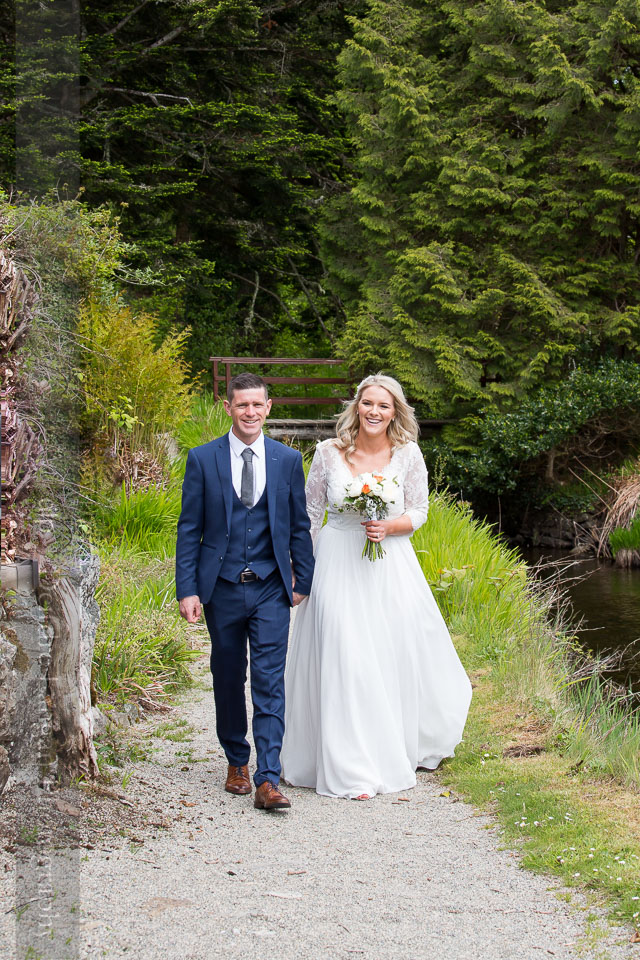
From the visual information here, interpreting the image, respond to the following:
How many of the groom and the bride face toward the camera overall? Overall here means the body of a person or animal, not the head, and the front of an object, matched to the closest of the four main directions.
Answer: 2

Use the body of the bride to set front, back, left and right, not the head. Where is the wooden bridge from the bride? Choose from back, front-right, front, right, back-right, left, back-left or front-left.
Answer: back

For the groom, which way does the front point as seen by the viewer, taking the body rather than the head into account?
toward the camera

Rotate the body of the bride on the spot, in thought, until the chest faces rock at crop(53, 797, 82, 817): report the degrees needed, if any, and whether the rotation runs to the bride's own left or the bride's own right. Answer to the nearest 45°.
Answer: approximately 45° to the bride's own right

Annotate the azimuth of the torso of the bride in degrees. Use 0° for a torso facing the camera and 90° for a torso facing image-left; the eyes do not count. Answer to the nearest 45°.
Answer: approximately 0°

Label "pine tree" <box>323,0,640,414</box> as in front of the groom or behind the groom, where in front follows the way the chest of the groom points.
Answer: behind

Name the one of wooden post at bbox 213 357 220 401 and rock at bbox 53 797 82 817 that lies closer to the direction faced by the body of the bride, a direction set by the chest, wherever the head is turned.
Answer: the rock

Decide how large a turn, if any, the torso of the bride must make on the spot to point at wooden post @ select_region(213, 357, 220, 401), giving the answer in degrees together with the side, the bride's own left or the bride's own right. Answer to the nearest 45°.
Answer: approximately 180°

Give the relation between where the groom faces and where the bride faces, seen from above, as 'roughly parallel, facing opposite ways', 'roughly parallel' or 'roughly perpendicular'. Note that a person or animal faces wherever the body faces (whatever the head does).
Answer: roughly parallel

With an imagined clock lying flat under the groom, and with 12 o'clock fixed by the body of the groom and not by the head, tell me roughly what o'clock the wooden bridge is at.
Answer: The wooden bridge is roughly at 6 o'clock from the groom.
